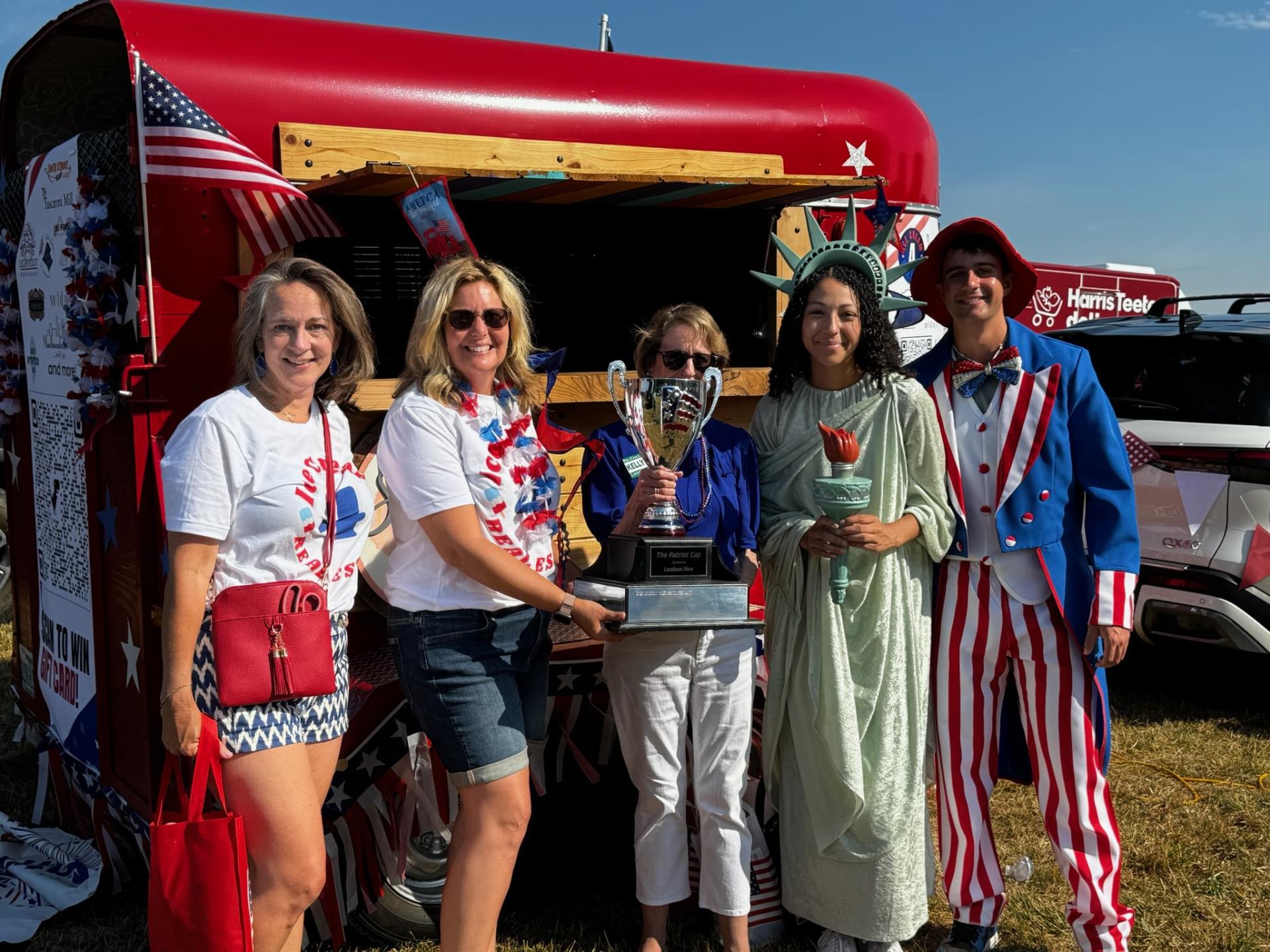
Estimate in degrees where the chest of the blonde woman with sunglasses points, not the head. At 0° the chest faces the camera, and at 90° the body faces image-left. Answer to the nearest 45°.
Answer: approximately 315°

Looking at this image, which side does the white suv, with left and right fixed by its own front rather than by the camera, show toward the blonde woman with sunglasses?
back

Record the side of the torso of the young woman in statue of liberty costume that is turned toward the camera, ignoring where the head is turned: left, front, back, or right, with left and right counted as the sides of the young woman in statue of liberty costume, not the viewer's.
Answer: front

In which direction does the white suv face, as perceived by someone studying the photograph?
facing away from the viewer and to the right of the viewer

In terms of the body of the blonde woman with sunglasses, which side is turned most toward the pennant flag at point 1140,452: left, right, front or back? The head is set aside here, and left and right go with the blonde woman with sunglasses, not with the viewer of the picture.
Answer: left

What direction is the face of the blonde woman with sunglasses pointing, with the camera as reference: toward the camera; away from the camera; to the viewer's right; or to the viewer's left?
toward the camera

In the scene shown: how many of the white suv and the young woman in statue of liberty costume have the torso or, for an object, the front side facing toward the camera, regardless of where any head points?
1

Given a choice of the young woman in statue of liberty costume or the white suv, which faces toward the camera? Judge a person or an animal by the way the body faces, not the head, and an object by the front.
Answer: the young woman in statue of liberty costume

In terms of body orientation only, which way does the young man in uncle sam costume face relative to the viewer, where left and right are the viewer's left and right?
facing the viewer and to the left of the viewer

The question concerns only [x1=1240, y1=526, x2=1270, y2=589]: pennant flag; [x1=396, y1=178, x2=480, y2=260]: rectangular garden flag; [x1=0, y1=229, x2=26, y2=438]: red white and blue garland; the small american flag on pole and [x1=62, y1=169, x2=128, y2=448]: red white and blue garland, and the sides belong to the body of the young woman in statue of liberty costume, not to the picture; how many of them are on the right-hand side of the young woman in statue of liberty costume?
4

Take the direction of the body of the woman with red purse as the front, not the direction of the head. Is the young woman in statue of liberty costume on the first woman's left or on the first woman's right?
on the first woman's left

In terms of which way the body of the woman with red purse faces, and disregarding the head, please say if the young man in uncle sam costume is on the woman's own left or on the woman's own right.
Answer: on the woman's own left

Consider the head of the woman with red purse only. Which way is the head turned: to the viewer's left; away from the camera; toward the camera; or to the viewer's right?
toward the camera

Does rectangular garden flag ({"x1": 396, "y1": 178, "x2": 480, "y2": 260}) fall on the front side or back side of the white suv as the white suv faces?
on the back side
